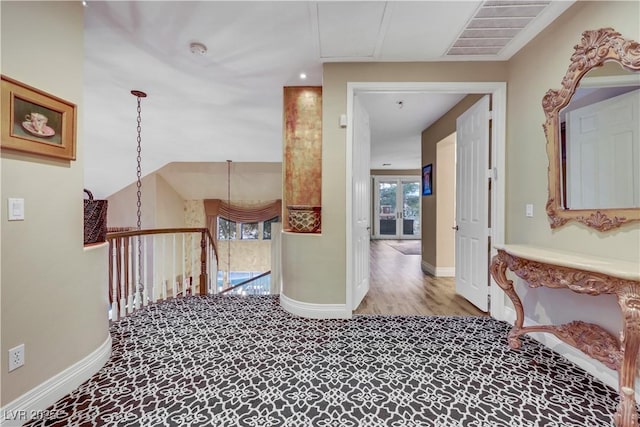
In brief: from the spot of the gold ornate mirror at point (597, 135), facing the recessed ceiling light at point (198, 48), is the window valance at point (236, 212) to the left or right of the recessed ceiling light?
right

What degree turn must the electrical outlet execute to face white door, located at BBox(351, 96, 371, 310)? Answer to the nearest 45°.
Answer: approximately 45° to its left

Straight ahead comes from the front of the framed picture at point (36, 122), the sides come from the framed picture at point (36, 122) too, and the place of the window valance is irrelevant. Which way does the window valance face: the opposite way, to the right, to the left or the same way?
to the right

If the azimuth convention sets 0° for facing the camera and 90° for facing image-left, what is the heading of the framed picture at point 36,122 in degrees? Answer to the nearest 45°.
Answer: approximately 315°

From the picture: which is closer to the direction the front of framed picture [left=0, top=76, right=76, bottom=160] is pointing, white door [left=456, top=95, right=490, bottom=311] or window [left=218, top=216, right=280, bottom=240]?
the white door

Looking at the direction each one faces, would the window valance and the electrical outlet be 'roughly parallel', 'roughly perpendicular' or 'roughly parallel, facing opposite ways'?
roughly perpendicular

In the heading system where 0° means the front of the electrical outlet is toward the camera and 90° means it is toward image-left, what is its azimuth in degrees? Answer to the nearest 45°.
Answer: approximately 315°

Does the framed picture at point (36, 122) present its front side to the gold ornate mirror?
yes
